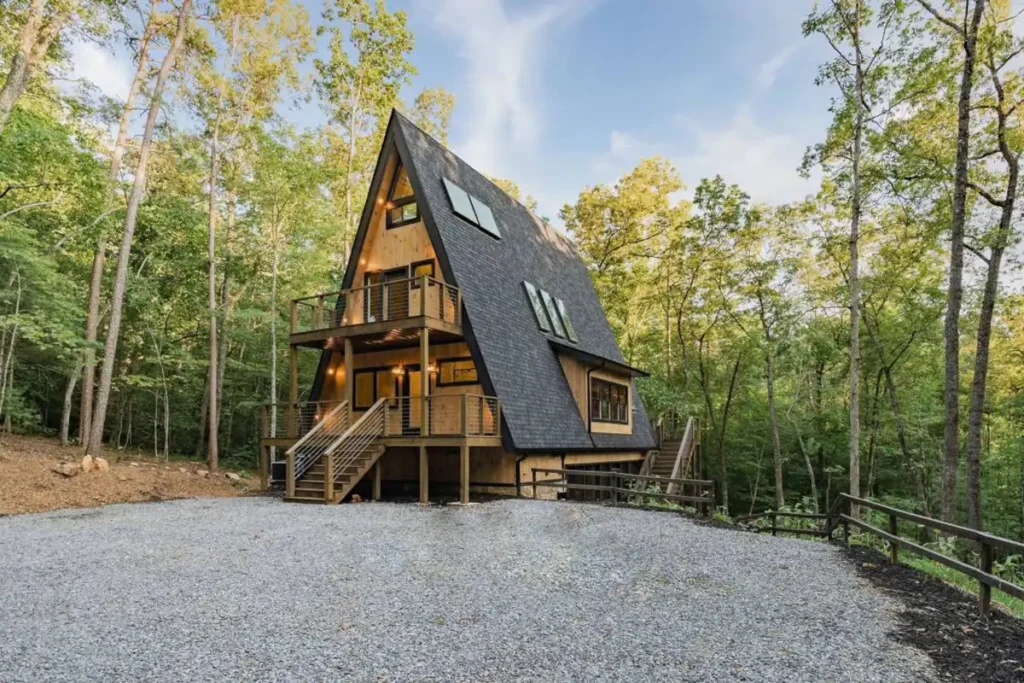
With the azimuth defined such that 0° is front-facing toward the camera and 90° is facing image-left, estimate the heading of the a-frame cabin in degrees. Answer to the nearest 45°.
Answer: approximately 45°

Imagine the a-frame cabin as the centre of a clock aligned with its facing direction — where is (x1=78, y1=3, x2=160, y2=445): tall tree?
The tall tree is roughly at 2 o'clock from the a-frame cabin.

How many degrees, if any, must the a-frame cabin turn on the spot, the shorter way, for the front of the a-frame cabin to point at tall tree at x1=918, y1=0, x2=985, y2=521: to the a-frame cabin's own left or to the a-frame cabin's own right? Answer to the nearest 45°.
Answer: approximately 90° to the a-frame cabin's own left
